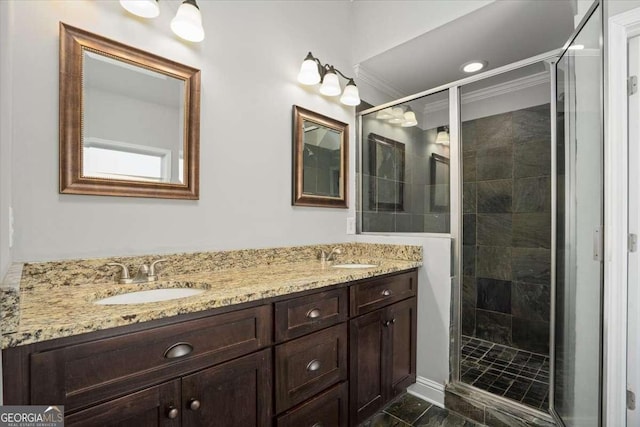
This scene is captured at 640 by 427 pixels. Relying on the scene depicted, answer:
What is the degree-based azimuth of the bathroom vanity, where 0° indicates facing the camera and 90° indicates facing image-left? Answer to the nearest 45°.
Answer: approximately 315°

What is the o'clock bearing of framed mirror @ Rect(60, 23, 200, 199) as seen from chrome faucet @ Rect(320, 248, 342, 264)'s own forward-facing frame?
The framed mirror is roughly at 3 o'clock from the chrome faucet.

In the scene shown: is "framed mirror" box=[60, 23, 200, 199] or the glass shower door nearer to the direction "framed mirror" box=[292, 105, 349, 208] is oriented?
the glass shower door
